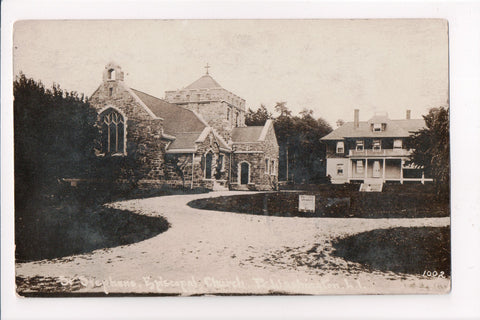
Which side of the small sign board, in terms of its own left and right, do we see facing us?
front
